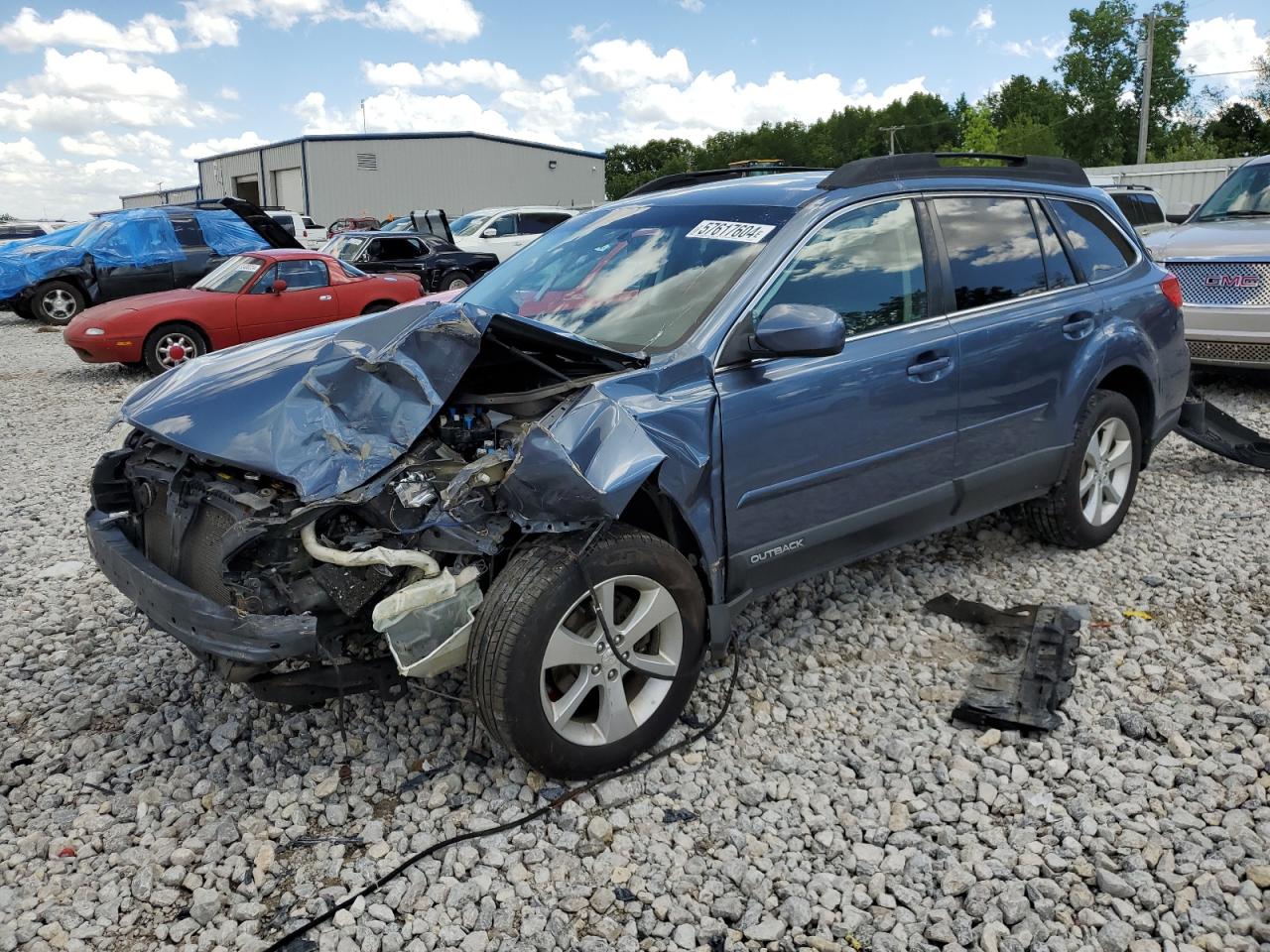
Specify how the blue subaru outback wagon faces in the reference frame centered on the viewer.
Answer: facing the viewer and to the left of the viewer

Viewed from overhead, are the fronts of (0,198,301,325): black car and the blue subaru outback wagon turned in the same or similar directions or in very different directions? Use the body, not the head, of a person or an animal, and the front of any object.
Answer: same or similar directions

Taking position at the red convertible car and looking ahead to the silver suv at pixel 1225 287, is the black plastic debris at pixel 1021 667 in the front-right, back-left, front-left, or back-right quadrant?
front-right

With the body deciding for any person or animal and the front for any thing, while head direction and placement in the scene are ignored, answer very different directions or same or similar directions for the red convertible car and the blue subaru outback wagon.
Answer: same or similar directions

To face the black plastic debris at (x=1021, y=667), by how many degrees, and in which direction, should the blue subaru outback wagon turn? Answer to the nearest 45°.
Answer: approximately 135° to its left

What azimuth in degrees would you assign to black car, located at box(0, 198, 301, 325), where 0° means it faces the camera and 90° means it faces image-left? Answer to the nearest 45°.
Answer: approximately 45°

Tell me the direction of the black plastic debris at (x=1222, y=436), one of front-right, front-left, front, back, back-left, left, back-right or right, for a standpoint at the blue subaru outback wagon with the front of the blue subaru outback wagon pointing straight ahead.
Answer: back

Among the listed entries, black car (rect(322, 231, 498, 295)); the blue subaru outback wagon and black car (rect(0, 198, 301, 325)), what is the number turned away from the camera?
0

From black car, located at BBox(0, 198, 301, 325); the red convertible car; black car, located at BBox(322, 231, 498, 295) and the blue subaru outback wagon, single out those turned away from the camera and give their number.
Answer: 0

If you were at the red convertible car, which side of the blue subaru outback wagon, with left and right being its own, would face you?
right
